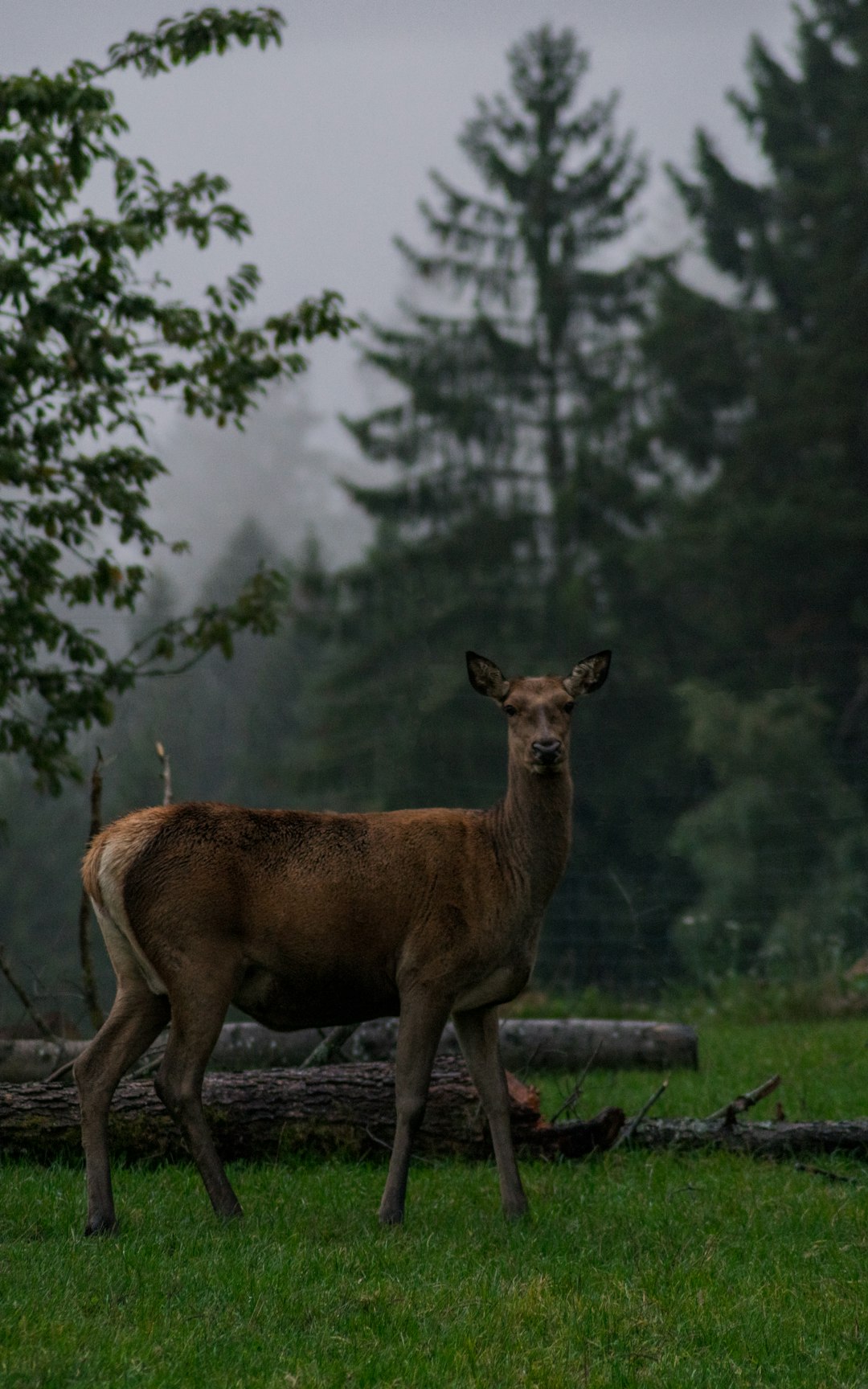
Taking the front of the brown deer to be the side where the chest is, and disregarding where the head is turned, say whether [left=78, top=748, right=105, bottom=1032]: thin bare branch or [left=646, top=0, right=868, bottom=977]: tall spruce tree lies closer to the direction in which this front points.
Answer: the tall spruce tree

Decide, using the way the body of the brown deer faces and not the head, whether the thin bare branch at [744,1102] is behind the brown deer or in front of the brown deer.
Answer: in front

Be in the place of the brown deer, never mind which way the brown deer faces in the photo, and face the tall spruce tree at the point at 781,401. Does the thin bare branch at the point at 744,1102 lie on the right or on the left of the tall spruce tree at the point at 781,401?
right

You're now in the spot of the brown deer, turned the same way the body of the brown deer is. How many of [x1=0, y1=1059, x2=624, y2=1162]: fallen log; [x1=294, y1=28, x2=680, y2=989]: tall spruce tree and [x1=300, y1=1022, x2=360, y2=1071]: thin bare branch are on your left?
3

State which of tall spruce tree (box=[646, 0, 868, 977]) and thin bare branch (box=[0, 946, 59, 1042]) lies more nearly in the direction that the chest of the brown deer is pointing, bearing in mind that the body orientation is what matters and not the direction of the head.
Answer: the tall spruce tree

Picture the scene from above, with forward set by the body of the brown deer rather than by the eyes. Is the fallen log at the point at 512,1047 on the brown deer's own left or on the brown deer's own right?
on the brown deer's own left

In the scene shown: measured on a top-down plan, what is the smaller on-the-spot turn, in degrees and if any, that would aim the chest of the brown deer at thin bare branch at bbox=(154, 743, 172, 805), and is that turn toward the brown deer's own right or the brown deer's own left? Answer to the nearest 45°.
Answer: approximately 90° to the brown deer's own left

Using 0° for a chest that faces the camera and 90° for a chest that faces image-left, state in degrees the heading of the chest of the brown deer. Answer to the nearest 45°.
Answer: approximately 270°

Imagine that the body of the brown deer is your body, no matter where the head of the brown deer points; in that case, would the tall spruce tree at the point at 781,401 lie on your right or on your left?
on your left

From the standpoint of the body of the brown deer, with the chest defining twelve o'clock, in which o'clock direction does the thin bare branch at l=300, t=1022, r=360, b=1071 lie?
The thin bare branch is roughly at 9 o'clock from the brown deer.

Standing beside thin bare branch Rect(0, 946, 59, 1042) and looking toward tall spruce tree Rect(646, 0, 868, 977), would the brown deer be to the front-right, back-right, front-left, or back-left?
back-right
